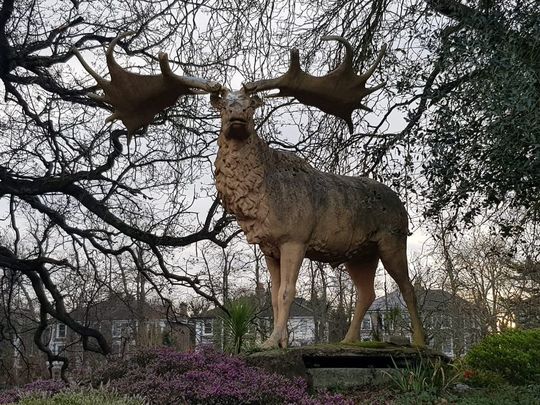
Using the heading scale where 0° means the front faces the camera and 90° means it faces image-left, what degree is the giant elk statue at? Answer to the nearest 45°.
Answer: approximately 45°

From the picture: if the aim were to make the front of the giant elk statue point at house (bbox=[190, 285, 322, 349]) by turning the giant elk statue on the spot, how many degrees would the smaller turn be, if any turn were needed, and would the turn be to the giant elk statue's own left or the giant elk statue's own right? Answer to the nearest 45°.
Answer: approximately 135° to the giant elk statue's own right

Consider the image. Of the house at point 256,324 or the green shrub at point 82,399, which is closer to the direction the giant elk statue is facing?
the green shrub

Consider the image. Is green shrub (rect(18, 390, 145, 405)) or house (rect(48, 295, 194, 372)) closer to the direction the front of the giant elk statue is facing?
the green shrub

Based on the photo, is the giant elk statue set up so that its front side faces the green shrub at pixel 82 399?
yes

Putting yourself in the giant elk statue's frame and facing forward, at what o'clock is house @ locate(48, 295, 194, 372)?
The house is roughly at 4 o'clock from the giant elk statue.

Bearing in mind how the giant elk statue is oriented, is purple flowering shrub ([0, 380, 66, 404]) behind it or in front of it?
in front

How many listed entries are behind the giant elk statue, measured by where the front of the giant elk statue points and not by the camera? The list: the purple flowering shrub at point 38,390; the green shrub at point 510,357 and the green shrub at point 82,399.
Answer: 1

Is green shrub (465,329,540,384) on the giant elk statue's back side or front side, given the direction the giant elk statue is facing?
on the back side
